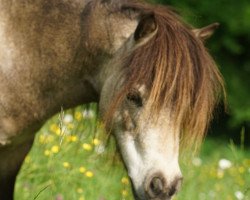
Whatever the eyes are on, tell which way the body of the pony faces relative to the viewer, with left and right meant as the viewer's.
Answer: facing the viewer and to the right of the viewer
